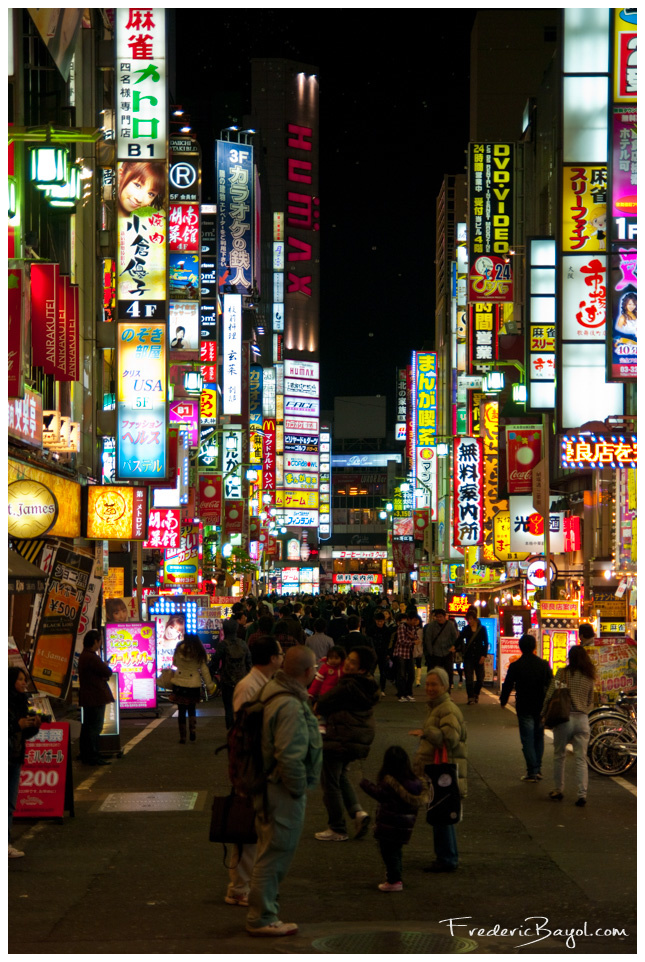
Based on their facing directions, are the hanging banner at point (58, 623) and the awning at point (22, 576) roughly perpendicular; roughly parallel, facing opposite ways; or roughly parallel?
roughly perpendicular

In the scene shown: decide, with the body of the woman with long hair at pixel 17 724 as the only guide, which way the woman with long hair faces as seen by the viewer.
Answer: to the viewer's right

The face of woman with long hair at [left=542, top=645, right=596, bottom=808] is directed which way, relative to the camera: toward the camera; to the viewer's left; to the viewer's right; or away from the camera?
away from the camera
